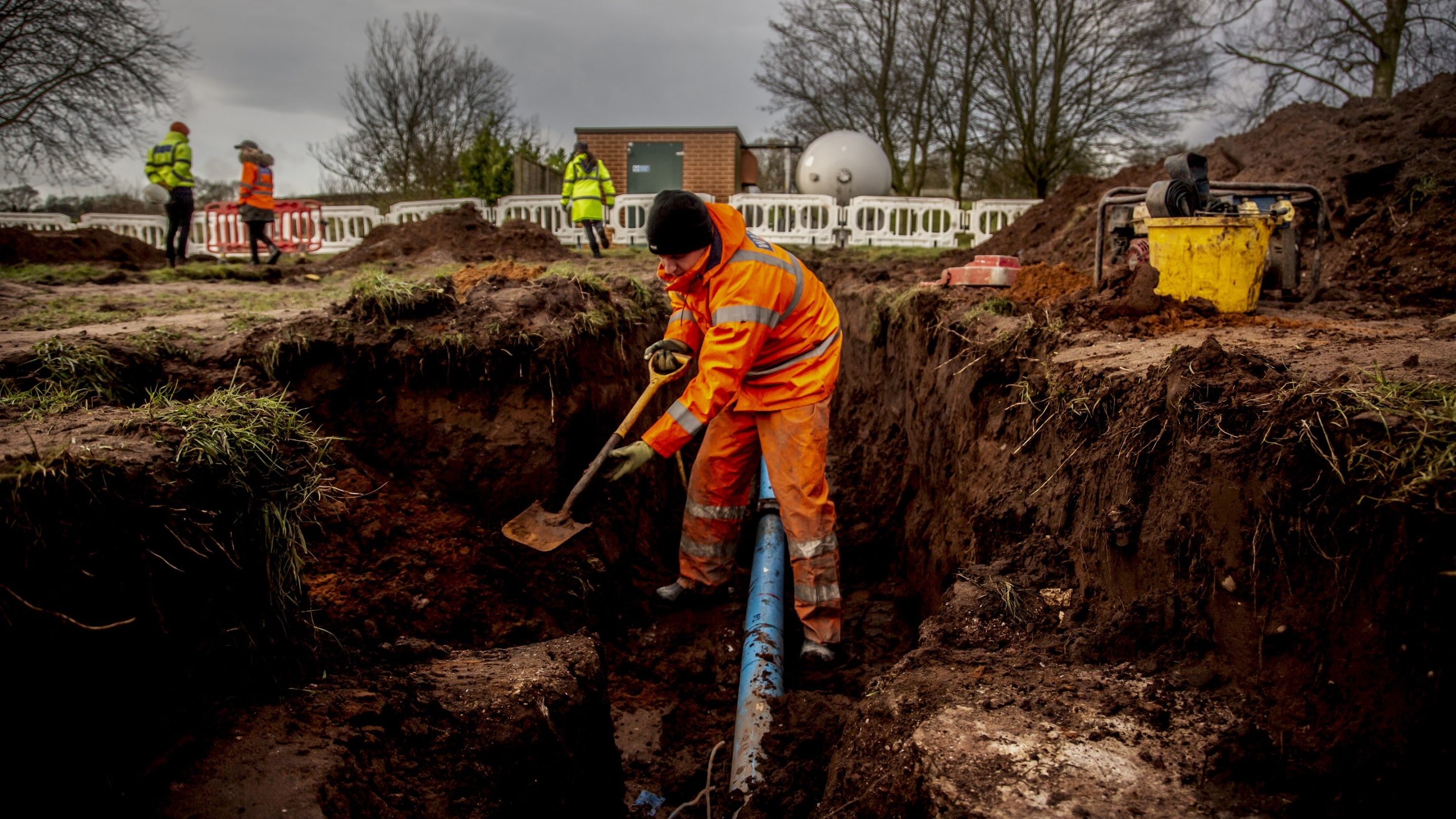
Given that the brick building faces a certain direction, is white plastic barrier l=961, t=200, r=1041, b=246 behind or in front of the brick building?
in front

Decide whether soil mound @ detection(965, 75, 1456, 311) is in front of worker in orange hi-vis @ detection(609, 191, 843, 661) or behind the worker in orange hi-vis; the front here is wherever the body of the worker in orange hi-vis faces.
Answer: behind

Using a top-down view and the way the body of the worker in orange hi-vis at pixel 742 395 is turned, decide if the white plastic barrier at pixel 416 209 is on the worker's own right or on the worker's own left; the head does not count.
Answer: on the worker's own right

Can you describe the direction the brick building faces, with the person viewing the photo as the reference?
facing the viewer

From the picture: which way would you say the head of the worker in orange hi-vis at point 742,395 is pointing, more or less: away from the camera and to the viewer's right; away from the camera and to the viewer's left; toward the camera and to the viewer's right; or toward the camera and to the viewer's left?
toward the camera and to the viewer's left

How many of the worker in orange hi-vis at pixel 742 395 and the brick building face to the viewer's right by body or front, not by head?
0

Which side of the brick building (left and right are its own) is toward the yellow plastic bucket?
front

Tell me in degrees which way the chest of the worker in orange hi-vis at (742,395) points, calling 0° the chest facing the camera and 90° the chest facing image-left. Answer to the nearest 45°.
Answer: approximately 45°

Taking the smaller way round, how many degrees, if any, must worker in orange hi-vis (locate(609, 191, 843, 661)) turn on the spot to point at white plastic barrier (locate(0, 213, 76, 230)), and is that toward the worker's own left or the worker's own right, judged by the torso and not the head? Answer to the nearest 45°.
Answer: approximately 90° to the worker's own right

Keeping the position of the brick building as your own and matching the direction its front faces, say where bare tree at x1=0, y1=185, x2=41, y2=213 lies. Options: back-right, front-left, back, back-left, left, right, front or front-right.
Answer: right

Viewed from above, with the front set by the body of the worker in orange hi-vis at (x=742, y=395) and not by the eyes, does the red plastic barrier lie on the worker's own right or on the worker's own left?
on the worker's own right

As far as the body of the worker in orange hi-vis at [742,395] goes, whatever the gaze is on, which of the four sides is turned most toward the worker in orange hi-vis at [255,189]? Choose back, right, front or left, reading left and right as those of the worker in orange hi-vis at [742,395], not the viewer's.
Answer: right
